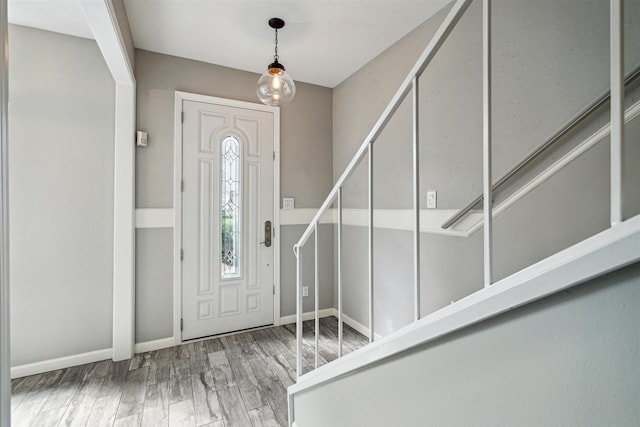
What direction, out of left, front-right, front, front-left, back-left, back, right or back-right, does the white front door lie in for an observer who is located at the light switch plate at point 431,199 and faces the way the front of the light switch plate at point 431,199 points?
front-right

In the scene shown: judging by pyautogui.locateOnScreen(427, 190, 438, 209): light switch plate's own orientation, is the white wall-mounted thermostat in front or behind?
in front

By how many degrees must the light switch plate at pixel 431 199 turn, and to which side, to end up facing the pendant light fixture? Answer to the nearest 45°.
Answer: approximately 45° to its right

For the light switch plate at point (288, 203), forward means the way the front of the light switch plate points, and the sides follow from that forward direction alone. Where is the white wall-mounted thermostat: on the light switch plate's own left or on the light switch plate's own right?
on the light switch plate's own right

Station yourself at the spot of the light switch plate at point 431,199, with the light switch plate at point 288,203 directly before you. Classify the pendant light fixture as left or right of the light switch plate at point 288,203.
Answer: left

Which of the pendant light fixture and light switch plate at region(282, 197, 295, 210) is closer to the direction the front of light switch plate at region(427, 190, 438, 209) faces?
the pendant light fixture

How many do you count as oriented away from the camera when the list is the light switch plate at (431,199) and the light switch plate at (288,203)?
0

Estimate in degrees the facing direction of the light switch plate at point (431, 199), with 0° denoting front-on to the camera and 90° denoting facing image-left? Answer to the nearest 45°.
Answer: approximately 45°

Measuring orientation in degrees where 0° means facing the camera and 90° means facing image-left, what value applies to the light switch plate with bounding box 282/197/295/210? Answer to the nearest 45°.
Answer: approximately 0°

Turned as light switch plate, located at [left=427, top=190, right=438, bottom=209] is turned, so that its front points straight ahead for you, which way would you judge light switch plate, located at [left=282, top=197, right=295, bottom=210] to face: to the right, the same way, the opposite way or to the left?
to the left

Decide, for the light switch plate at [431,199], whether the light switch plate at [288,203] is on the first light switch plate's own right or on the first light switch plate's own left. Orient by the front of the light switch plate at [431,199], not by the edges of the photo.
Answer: on the first light switch plate's own right
